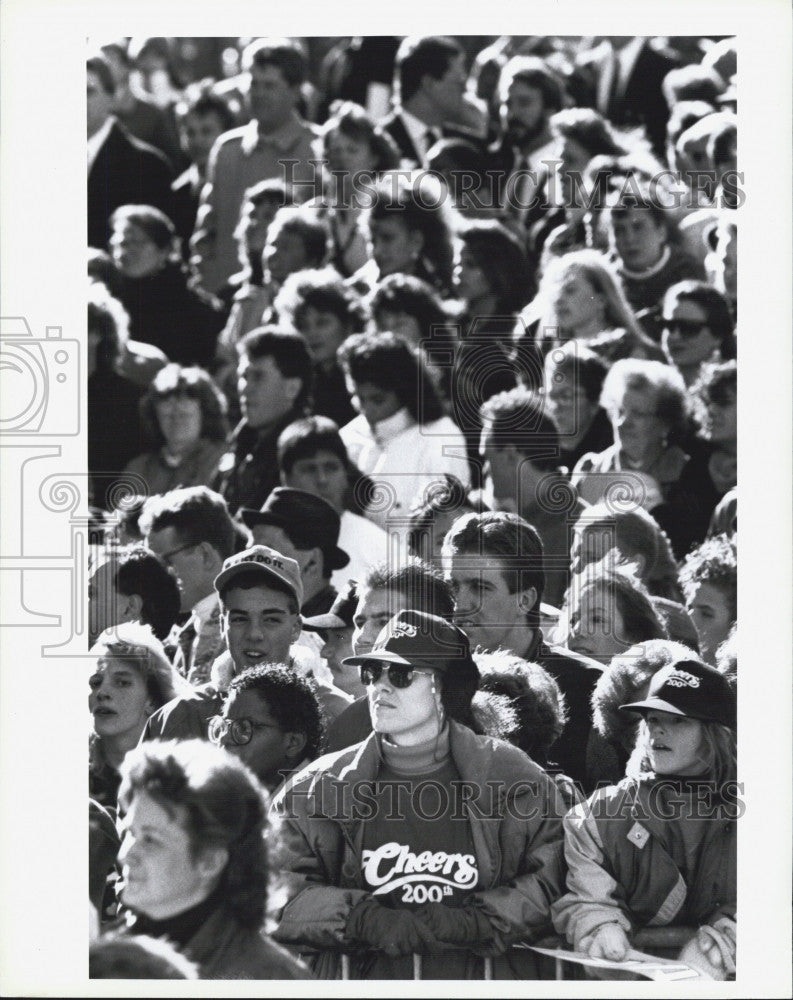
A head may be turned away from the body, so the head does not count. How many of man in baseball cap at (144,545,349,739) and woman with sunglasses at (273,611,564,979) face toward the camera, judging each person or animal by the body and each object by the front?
2

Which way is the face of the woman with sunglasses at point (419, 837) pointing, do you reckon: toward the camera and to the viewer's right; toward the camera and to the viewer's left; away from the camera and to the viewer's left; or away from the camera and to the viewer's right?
toward the camera and to the viewer's left

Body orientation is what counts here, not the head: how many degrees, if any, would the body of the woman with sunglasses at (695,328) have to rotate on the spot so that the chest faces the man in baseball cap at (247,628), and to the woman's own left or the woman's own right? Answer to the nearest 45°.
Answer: approximately 45° to the woman's own right

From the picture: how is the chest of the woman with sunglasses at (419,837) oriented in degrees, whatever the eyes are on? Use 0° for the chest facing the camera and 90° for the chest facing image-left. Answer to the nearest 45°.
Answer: approximately 0°
